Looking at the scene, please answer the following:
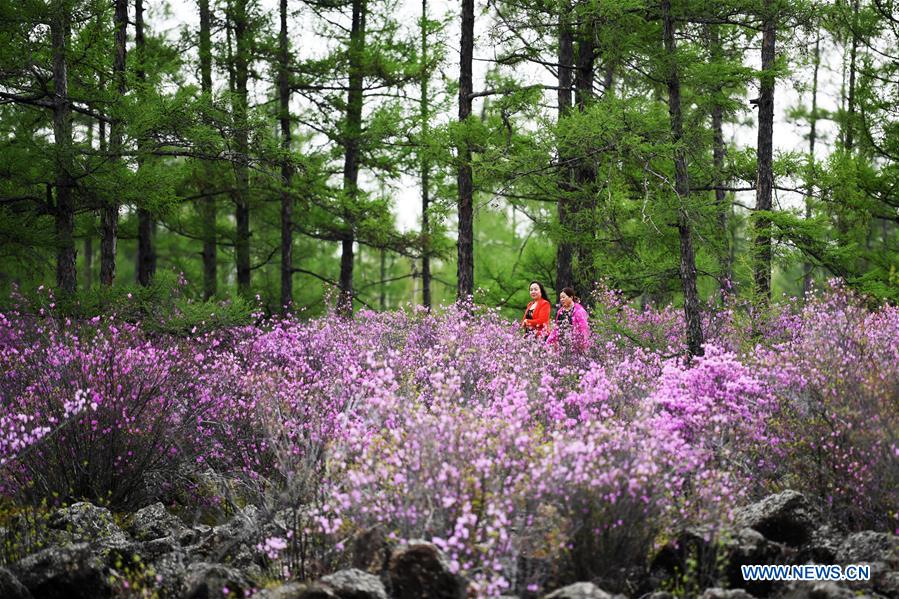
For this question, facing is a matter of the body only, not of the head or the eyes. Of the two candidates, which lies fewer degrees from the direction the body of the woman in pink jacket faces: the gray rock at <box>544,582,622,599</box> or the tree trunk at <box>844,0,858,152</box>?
the gray rock

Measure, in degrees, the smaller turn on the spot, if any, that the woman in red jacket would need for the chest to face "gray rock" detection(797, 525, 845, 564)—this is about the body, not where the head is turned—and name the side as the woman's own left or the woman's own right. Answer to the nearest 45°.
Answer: approximately 45° to the woman's own left

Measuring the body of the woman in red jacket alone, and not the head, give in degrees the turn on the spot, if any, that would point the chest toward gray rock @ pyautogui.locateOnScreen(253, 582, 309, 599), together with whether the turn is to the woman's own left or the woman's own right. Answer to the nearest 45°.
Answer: approximately 45° to the woman's own left

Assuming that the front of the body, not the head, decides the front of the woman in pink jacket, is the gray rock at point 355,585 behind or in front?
in front

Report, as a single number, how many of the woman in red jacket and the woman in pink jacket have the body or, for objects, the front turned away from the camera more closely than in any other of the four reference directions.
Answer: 0

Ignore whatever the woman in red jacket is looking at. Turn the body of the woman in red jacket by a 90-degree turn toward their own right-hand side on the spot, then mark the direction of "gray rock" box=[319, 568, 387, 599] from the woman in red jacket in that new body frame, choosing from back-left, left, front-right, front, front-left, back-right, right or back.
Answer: back-left

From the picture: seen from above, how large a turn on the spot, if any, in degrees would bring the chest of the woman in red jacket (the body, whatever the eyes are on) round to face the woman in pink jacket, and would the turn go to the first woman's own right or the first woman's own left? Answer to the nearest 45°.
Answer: approximately 45° to the first woman's own left

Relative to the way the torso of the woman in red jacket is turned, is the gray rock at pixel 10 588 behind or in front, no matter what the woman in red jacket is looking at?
in front

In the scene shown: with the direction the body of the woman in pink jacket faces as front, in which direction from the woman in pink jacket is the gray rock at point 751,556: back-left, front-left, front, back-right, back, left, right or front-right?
front-left

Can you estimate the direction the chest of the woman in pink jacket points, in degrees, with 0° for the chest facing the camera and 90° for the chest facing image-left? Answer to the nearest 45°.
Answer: approximately 45°

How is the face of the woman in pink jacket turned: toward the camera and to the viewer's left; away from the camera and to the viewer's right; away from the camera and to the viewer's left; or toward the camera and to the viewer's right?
toward the camera and to the viewer's left

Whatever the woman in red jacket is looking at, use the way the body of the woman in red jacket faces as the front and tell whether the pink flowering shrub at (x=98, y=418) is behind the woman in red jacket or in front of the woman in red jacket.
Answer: in front

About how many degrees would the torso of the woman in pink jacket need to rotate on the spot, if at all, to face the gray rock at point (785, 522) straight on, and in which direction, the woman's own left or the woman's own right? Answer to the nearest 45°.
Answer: approximately 45° to the woman's own left

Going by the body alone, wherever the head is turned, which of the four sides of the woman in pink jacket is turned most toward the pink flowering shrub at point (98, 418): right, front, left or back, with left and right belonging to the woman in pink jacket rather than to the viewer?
front
